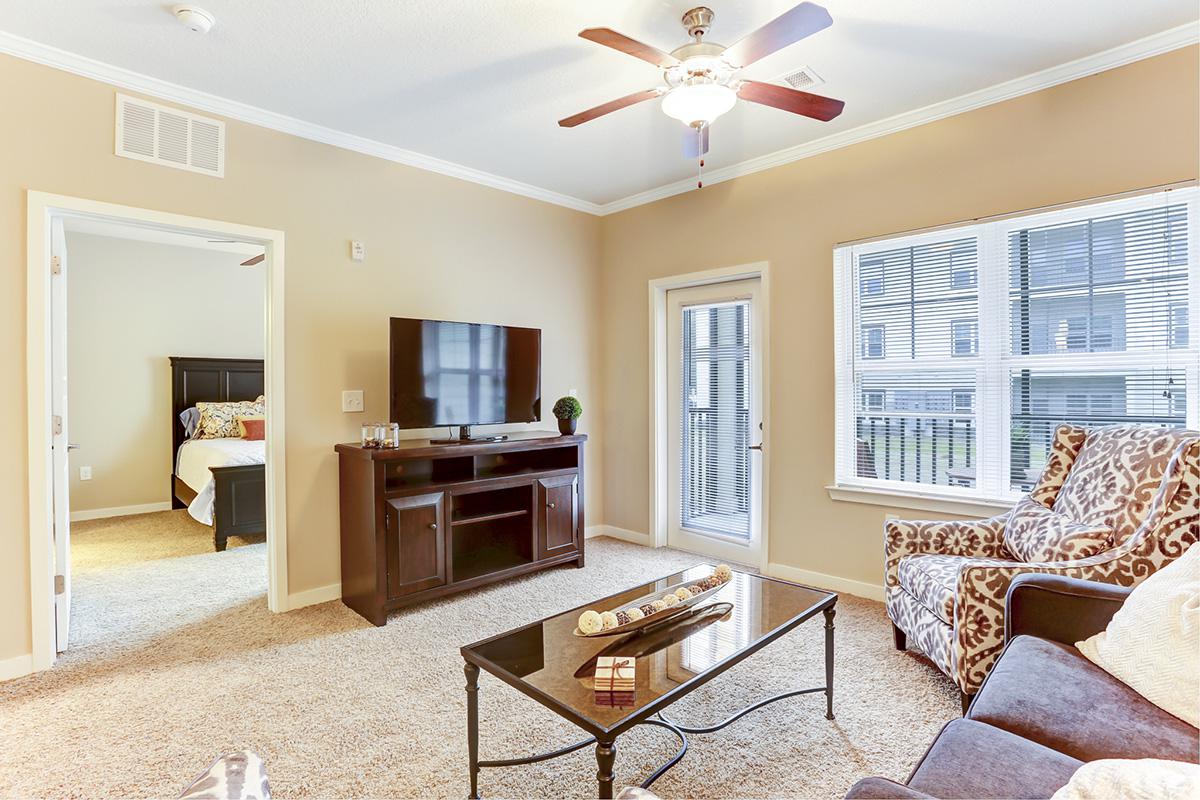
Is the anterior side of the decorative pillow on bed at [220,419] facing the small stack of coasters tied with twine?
yes

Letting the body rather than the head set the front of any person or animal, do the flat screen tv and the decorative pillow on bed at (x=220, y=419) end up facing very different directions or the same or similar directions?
same or similar directions

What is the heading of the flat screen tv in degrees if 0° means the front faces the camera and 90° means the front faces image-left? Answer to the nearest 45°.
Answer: approximately 315°

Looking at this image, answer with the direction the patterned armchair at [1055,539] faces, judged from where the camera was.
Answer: facing the viewer and to the left of the viewer

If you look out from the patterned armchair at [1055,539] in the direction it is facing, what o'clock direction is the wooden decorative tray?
The wooden decorative tray is roughly at 12 o'clock from the patterned armchair.

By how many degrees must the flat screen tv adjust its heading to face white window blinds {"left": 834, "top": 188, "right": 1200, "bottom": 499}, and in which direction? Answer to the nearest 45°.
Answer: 0° — it already faces it

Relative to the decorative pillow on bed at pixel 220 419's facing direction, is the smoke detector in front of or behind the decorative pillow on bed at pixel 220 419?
in front

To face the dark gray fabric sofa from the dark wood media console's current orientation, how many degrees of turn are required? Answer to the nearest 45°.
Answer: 0° — it already faces it

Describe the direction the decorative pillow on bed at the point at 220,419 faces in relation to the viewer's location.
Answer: facing the viewer

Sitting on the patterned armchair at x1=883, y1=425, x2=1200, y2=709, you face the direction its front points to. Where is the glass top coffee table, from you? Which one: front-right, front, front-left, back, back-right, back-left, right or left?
front

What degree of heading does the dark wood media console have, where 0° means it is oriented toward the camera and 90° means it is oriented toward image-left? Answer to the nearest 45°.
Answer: approximately 315°

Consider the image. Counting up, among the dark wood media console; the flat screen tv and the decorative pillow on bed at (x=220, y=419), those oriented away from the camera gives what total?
0

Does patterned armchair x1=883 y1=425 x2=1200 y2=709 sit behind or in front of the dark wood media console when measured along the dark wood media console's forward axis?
in front

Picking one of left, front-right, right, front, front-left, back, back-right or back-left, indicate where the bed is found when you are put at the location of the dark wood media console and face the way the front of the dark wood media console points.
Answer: back

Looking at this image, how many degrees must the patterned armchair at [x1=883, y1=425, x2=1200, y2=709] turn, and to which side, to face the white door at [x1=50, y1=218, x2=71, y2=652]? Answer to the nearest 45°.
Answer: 0° — it already faces it
